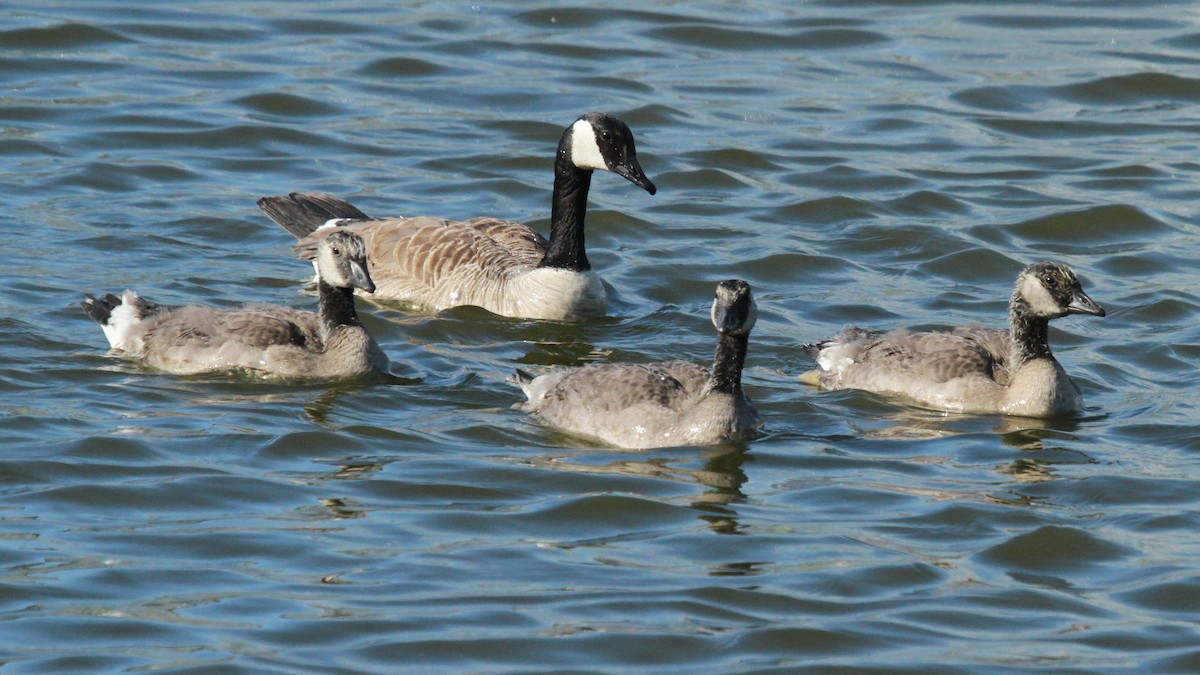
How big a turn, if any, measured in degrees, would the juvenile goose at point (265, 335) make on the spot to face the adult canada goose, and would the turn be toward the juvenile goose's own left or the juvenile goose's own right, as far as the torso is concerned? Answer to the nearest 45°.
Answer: approximately 45° to the juvenile goose's own left

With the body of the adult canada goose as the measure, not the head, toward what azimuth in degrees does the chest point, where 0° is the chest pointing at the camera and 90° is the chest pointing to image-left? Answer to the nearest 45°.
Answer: approximately 270°

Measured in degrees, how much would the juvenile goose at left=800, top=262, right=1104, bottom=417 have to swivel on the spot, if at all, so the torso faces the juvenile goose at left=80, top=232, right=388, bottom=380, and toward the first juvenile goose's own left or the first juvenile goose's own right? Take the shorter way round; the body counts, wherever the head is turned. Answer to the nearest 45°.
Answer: approximately 180°

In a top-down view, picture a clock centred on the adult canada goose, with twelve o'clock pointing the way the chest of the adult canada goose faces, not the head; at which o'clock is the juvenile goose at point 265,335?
The juvenile goose is roughly at 4 o'clock from the adult canada goose.

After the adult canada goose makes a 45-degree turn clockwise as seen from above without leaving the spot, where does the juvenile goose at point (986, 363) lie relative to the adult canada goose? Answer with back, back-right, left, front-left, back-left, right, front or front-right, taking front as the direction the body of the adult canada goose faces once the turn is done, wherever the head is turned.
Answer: front

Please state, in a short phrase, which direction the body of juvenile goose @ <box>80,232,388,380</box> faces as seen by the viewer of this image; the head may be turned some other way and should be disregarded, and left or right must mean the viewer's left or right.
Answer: facing to the right of the viewer

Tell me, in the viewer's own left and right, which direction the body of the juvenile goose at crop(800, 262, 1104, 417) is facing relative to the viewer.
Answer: facing to the right of the viewer
